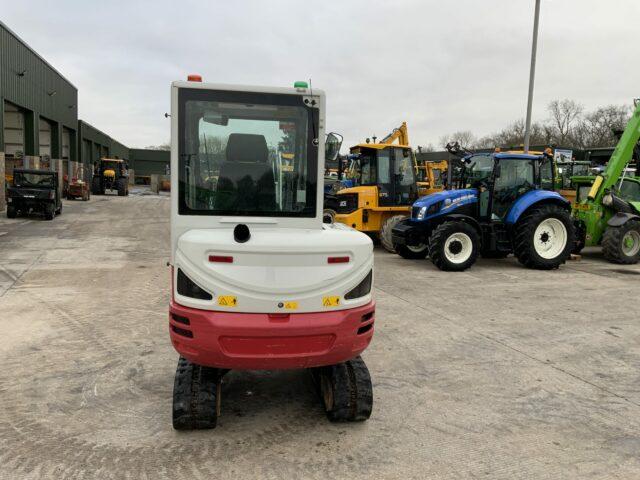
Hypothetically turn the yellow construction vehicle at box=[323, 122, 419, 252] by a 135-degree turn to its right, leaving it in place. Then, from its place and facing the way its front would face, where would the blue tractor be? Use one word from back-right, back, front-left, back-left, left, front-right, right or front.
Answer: right

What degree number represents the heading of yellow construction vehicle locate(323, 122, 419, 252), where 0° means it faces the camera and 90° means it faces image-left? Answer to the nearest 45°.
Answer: approximately 90°
